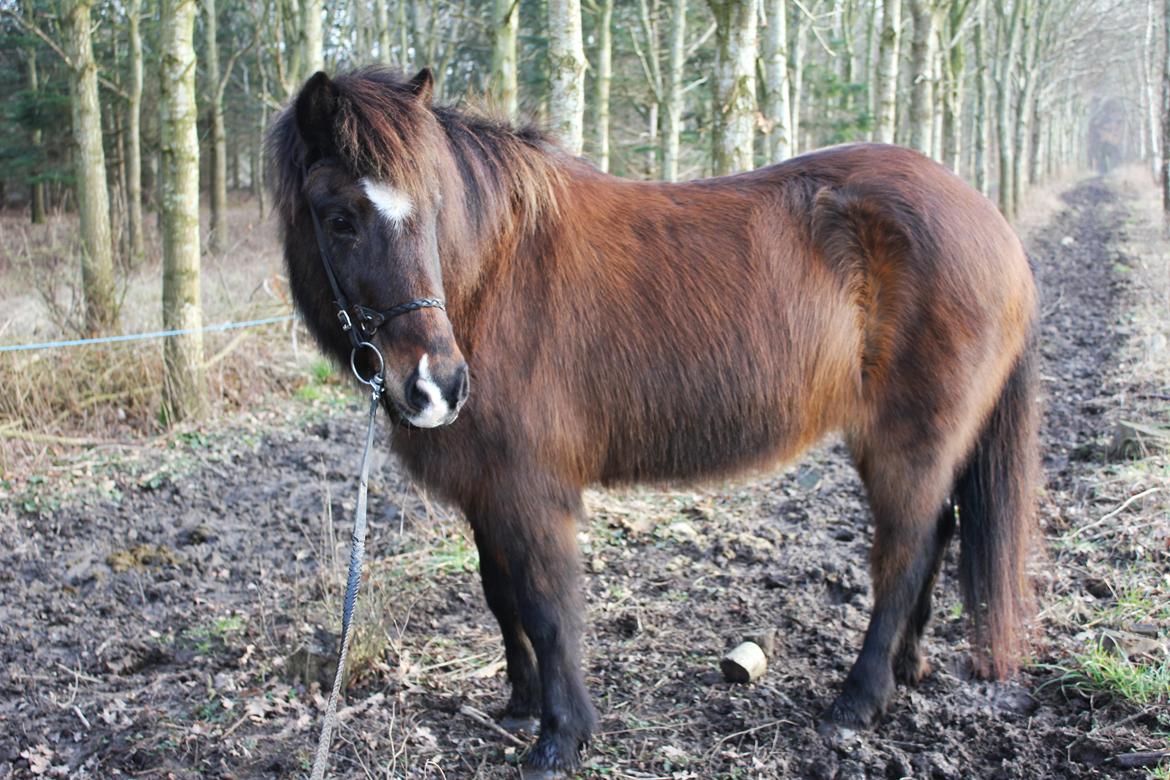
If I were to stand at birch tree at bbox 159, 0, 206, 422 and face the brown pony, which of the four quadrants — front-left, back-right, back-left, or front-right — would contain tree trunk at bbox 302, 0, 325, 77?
back-left

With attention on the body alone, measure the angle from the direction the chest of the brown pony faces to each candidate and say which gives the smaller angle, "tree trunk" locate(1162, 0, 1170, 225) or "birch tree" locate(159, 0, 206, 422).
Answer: the birch tree

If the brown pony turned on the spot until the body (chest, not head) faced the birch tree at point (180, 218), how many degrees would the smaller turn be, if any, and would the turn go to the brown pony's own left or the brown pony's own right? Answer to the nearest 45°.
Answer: approximately 45° to the brown pony's own right

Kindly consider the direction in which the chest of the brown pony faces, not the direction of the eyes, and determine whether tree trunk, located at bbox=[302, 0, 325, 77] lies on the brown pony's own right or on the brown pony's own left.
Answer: on the brown pony's own right

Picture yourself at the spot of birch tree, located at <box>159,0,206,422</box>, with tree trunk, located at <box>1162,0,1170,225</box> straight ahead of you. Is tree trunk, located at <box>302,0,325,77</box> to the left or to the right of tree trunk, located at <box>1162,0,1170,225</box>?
left

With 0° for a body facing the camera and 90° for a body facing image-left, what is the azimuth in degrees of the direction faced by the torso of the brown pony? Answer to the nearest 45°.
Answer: approximately 90°
